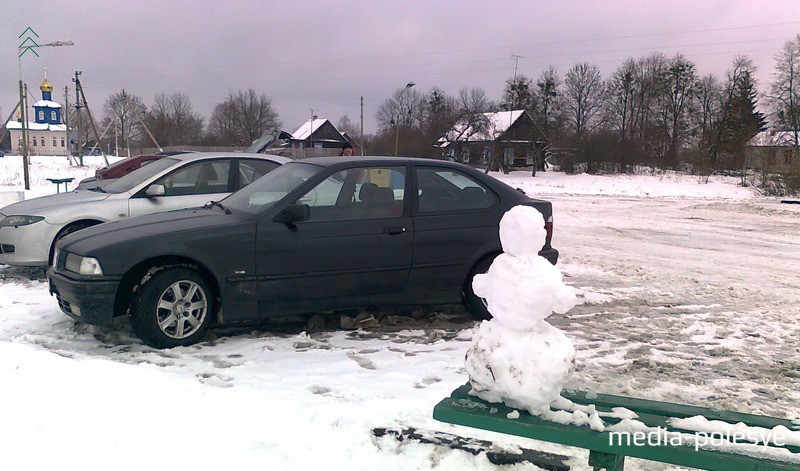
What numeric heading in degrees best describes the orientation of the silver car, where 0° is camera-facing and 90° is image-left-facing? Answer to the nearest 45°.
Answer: approximately 45°

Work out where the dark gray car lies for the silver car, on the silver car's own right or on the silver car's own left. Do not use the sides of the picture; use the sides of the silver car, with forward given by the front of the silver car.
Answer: on the silver car's own left
